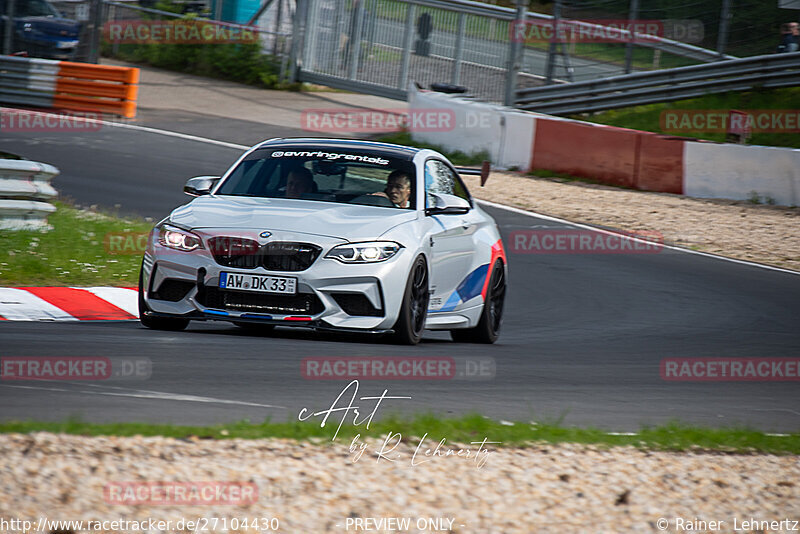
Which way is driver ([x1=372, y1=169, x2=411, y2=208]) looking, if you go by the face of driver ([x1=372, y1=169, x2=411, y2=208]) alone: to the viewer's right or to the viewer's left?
to the viewer's left

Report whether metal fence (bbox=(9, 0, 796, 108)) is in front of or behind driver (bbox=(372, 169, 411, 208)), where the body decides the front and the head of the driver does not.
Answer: behind

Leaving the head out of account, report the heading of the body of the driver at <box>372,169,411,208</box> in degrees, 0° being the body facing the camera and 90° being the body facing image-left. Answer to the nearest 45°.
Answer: approximately 45°

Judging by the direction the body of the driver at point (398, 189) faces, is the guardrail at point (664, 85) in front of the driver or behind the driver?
behind

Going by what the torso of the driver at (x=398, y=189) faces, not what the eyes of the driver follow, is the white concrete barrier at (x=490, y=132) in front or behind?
behind

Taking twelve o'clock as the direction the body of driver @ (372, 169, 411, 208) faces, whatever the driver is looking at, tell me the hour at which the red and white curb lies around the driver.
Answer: The red and white curb is roughly at 2 o'clock from the driver.

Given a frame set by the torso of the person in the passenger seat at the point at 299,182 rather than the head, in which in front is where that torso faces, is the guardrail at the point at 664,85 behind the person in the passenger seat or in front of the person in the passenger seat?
behind
